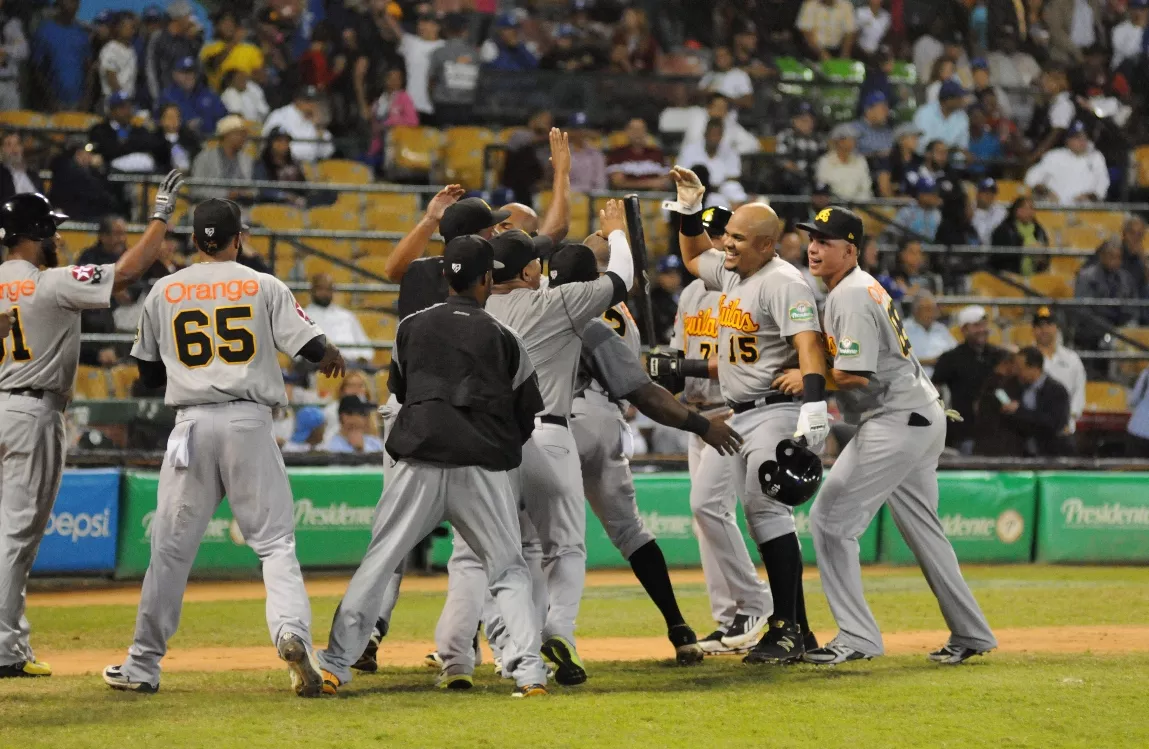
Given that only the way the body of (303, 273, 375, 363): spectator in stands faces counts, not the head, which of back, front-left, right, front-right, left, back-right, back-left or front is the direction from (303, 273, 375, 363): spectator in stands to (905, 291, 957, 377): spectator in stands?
left

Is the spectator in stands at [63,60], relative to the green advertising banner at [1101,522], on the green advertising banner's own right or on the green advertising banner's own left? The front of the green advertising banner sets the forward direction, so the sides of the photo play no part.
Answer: on the green advertising banner's own right

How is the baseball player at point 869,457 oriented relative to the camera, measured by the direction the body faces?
to the viewer's left

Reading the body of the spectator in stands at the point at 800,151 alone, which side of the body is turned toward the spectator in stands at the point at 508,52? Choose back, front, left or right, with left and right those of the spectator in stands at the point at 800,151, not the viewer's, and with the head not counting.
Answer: right

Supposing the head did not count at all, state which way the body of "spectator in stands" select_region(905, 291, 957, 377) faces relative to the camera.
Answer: toward the camera

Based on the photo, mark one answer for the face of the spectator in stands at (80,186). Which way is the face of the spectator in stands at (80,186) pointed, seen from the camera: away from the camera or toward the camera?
toward the camera

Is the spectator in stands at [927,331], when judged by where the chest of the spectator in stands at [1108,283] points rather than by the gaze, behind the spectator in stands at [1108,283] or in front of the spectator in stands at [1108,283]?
in front

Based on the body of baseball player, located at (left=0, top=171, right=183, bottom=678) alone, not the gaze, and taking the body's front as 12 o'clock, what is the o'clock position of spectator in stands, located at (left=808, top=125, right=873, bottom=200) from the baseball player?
The spectator in stands is roughly at 12 o'clock from the baseball player.

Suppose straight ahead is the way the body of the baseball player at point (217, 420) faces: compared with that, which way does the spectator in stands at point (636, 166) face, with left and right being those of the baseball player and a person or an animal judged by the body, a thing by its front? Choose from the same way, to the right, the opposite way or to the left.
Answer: the opposite way

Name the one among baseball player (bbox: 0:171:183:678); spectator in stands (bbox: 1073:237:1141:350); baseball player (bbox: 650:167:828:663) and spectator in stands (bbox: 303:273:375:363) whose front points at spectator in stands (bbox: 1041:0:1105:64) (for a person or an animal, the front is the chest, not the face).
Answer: baseball player (bbox: 0:171:183:678)

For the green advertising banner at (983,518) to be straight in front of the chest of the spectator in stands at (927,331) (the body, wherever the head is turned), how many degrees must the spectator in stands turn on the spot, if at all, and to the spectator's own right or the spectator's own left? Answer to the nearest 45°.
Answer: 0° — they already face it

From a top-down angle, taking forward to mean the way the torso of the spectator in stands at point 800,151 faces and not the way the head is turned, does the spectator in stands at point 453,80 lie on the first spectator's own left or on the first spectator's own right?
on the first spectator's own right

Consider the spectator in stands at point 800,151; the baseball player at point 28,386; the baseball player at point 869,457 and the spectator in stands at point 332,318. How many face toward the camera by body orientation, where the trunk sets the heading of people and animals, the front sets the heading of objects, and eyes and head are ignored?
2

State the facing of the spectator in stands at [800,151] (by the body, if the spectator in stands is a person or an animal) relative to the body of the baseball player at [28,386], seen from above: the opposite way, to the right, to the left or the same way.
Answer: the opposite way

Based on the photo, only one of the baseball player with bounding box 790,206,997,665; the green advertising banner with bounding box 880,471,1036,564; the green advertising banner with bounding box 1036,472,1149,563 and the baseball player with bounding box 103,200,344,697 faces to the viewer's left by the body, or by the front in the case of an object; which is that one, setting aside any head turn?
the baseball player with bounding box 790,206,997,665

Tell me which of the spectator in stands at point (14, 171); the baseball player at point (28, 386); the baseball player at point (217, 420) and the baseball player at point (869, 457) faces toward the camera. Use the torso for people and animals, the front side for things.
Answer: the spectator in stands

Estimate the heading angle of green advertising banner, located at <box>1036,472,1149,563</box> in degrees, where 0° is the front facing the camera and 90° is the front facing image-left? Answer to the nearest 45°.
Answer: approximately 0°

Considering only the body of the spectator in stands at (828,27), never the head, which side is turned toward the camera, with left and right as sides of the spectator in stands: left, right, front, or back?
front

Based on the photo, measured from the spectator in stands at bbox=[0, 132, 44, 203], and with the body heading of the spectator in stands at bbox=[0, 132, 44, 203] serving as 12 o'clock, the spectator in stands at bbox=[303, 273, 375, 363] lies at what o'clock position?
the spectator in stands at bbox=[303, 273, 375, 363] is roughly at 10 o'clock from the spectator in stands at bbox=[0, 132, 44, 203].

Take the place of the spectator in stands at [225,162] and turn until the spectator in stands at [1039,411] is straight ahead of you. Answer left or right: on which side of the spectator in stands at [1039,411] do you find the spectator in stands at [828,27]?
left
